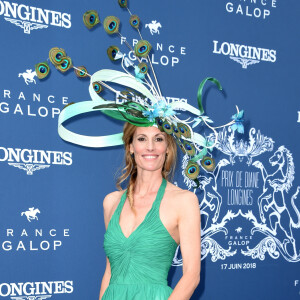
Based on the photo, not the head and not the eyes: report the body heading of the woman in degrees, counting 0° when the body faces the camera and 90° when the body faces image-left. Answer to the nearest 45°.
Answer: approximately 45°
